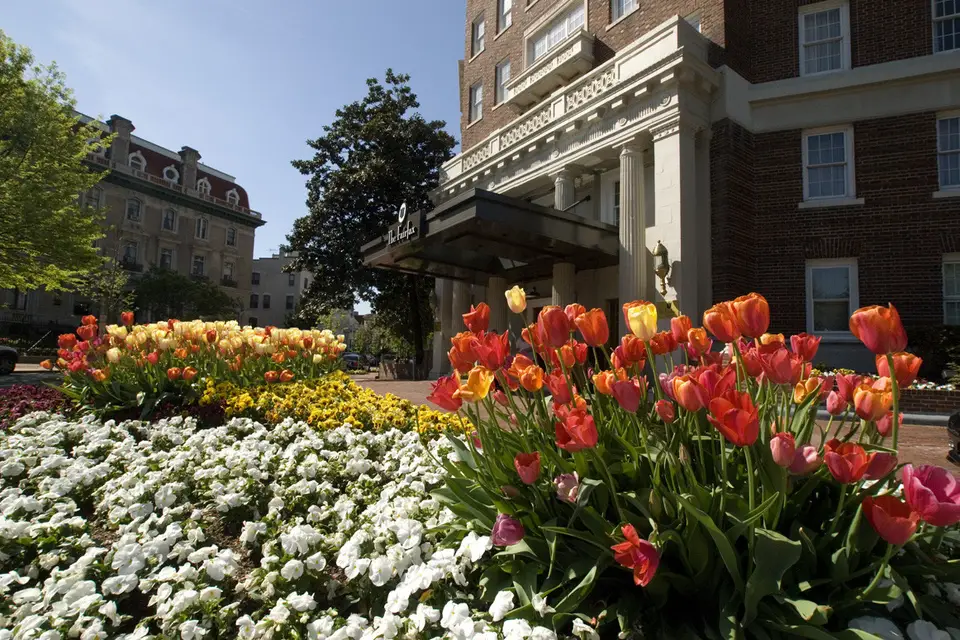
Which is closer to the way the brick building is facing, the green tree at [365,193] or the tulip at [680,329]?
the tulip

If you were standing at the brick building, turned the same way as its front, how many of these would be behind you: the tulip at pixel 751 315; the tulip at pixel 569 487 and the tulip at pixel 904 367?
0

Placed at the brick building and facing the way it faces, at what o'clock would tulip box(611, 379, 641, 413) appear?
The tulip is roughly at 11 o'clock from the brick building.

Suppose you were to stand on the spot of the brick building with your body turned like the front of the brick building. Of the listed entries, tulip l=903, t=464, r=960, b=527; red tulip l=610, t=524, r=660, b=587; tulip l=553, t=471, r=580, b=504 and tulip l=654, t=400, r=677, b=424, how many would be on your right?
0

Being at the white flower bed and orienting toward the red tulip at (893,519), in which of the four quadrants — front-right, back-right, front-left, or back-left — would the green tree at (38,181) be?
back-left

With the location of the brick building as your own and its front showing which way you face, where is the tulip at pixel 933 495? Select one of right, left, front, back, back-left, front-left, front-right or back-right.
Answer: front-left

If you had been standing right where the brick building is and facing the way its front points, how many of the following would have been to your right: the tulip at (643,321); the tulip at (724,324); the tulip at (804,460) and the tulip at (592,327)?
0

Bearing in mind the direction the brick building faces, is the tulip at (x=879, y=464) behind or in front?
in front

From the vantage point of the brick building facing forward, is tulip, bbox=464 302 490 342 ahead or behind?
ahead

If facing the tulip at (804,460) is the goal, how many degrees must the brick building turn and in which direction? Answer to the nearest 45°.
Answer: approximately 45° to its left

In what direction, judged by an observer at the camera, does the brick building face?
facing the viewer and to the left of the viewer

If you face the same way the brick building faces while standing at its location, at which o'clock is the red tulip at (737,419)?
The red tulip is roughly at 11 o'clock from the brick building.

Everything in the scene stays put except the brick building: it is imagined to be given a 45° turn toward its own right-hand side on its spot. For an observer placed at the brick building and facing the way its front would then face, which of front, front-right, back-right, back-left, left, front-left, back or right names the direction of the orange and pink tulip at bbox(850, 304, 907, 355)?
left

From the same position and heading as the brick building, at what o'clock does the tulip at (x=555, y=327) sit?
The tulip is roughly at 11 o'clock from the brick building.

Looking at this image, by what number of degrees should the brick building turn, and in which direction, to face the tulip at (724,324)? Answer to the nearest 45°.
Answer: approximately 45° to its left

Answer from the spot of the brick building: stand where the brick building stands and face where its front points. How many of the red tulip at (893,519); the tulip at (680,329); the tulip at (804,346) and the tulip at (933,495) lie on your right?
0
